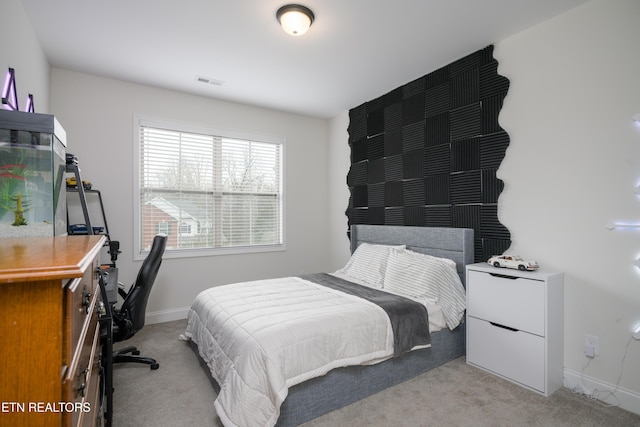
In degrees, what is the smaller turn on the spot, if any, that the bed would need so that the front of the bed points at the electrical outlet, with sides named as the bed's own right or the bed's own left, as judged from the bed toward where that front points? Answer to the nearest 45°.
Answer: approximately 135° to the bed's own left

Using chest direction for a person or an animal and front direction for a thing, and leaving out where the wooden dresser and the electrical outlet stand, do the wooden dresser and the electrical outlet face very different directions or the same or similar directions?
very different directions

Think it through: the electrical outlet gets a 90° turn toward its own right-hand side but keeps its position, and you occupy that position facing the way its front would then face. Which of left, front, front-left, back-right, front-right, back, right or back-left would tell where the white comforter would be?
front-left

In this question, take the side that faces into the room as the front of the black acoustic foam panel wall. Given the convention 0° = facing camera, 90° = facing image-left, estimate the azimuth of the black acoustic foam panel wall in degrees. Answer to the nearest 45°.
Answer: approximately 45°

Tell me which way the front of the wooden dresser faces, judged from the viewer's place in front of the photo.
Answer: facing to the right of the viewer
